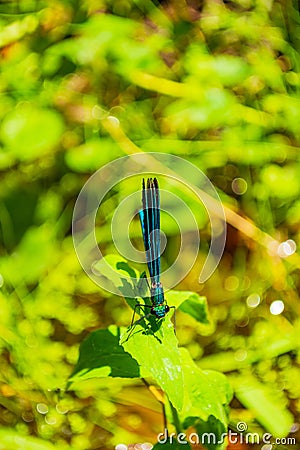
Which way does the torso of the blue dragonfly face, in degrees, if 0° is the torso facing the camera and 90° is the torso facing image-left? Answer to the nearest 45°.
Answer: approximately 0°
